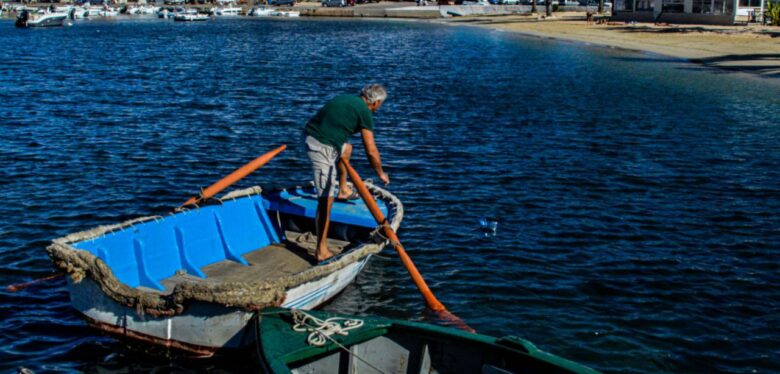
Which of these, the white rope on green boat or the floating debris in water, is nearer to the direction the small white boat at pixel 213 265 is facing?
the floating debris in water

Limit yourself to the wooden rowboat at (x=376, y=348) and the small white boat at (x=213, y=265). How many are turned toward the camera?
0

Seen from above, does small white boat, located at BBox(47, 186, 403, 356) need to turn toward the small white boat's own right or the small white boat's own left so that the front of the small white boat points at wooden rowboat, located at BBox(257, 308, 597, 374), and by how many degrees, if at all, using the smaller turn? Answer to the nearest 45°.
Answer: approximately 90° to the small white boat's own right

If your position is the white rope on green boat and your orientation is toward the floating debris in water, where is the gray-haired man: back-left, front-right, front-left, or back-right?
front-left

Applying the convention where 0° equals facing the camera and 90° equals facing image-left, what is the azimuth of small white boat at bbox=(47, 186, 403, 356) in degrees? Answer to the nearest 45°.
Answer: approximately 225°
